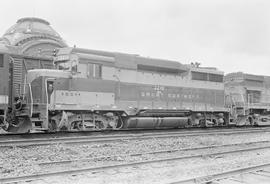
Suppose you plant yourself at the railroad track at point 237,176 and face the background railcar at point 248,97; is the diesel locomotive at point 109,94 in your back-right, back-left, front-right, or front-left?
front-left

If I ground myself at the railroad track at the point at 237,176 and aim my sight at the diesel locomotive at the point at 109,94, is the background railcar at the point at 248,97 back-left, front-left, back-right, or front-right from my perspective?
front-right

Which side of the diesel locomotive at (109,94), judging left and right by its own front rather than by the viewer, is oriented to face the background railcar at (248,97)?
back

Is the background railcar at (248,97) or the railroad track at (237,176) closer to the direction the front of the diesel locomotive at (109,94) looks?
the railroad track

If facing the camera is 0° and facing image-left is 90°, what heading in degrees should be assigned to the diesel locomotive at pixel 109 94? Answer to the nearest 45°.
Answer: approximately 45°

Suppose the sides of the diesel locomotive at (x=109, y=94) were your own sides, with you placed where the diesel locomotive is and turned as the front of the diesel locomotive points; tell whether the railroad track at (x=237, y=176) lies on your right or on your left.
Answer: on your left
